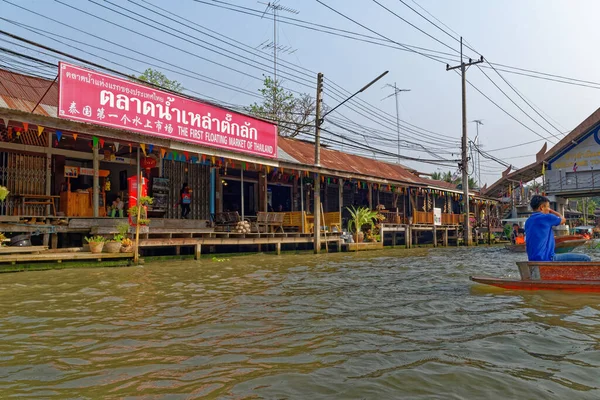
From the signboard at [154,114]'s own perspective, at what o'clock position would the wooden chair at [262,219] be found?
The wooden chair is roughly at 9 o'clock from the signboard.

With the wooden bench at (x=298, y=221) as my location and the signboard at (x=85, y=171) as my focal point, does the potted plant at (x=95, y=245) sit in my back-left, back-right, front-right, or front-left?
front-left

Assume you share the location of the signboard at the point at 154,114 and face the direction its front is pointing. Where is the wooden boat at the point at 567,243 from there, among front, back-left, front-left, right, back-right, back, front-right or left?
front-left

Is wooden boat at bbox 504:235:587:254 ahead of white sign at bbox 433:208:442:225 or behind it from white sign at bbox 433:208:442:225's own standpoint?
ahead

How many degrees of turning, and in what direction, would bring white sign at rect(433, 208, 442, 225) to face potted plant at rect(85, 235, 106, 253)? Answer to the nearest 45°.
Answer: approximately 45° to its right

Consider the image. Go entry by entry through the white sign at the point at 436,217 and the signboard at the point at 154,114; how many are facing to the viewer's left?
0

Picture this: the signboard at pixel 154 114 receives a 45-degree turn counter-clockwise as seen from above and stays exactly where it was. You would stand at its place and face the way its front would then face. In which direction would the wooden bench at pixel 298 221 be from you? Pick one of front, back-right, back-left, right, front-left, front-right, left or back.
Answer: front-left

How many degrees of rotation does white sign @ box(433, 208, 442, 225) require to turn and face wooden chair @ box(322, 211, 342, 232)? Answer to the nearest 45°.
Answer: approximately 45° to its right

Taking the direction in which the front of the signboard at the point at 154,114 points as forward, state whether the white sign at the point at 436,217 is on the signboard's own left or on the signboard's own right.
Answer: on the signboard's own left

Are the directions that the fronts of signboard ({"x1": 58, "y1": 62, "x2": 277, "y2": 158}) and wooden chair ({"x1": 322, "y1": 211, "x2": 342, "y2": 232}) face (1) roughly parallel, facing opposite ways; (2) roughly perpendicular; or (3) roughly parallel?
roughly parallel

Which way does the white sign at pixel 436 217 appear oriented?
toward the camera

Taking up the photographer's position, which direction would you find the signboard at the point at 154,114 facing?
facing the viewer and to the right of the viewer

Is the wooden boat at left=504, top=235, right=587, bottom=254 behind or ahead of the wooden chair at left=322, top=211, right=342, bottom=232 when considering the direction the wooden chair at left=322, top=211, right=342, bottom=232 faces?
ahead

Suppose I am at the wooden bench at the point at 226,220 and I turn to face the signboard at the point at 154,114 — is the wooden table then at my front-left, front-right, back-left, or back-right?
front-right

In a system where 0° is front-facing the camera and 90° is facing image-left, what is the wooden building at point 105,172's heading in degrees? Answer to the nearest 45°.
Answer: approximately 315°
